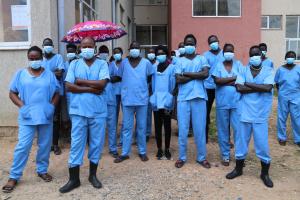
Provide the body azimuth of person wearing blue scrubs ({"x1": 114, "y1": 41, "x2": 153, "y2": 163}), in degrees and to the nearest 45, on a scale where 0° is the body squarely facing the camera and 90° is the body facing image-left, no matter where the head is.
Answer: approximately 0°

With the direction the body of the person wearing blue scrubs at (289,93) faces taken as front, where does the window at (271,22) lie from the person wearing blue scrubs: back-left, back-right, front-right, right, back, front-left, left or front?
back

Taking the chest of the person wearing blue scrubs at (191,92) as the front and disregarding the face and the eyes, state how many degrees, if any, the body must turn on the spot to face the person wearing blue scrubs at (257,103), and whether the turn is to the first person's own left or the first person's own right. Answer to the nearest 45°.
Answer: approximately 45° to the first person's own left

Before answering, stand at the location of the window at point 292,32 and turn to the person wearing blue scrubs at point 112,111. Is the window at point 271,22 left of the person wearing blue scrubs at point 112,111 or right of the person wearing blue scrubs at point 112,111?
right

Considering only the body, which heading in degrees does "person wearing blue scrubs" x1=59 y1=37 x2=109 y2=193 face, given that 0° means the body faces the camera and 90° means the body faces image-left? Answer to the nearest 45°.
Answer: approximately 0°

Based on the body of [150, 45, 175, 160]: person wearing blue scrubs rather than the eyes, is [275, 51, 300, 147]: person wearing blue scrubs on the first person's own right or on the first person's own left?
on the first person's own left

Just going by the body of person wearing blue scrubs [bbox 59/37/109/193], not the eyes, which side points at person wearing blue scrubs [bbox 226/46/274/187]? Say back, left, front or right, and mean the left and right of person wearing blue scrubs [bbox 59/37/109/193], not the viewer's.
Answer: left
